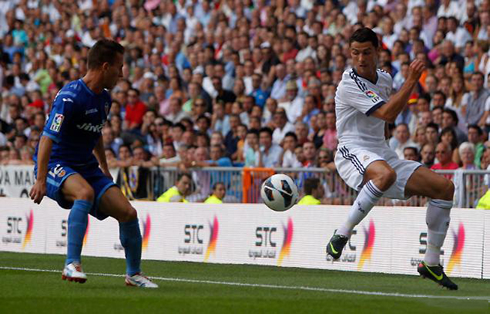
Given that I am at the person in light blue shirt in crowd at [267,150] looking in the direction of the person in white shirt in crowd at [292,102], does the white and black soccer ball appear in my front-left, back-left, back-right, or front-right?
back-right

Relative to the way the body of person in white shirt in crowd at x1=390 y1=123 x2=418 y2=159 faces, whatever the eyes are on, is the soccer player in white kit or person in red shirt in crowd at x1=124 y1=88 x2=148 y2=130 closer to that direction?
the soccer player in white kit

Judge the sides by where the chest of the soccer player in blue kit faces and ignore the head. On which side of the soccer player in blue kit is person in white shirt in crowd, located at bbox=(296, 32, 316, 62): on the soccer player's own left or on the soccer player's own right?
on the soccer player's own left

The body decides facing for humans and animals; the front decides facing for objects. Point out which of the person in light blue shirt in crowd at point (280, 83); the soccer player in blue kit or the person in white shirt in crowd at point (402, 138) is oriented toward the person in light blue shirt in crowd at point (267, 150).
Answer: the person in light blue shirt in crowd at point (280, 83)

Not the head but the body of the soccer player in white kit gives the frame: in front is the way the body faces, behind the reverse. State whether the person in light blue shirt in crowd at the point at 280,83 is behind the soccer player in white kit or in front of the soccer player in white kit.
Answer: behind

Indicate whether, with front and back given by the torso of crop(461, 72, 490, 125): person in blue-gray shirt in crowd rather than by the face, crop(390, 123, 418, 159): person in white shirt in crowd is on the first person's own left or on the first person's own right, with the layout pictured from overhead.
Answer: on the first person's own right

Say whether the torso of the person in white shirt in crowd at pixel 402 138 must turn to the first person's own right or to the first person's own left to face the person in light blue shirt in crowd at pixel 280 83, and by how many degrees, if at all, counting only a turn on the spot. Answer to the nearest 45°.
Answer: approximately 135° to the first person's own right

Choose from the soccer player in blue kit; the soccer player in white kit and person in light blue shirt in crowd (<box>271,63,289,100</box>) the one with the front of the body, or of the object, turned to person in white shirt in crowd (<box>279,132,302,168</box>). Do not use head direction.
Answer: person in light blue shirt in crowd (<box>271,63,289,100</box>)

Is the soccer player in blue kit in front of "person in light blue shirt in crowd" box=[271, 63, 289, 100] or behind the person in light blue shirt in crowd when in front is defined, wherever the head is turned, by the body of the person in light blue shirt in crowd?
in front
